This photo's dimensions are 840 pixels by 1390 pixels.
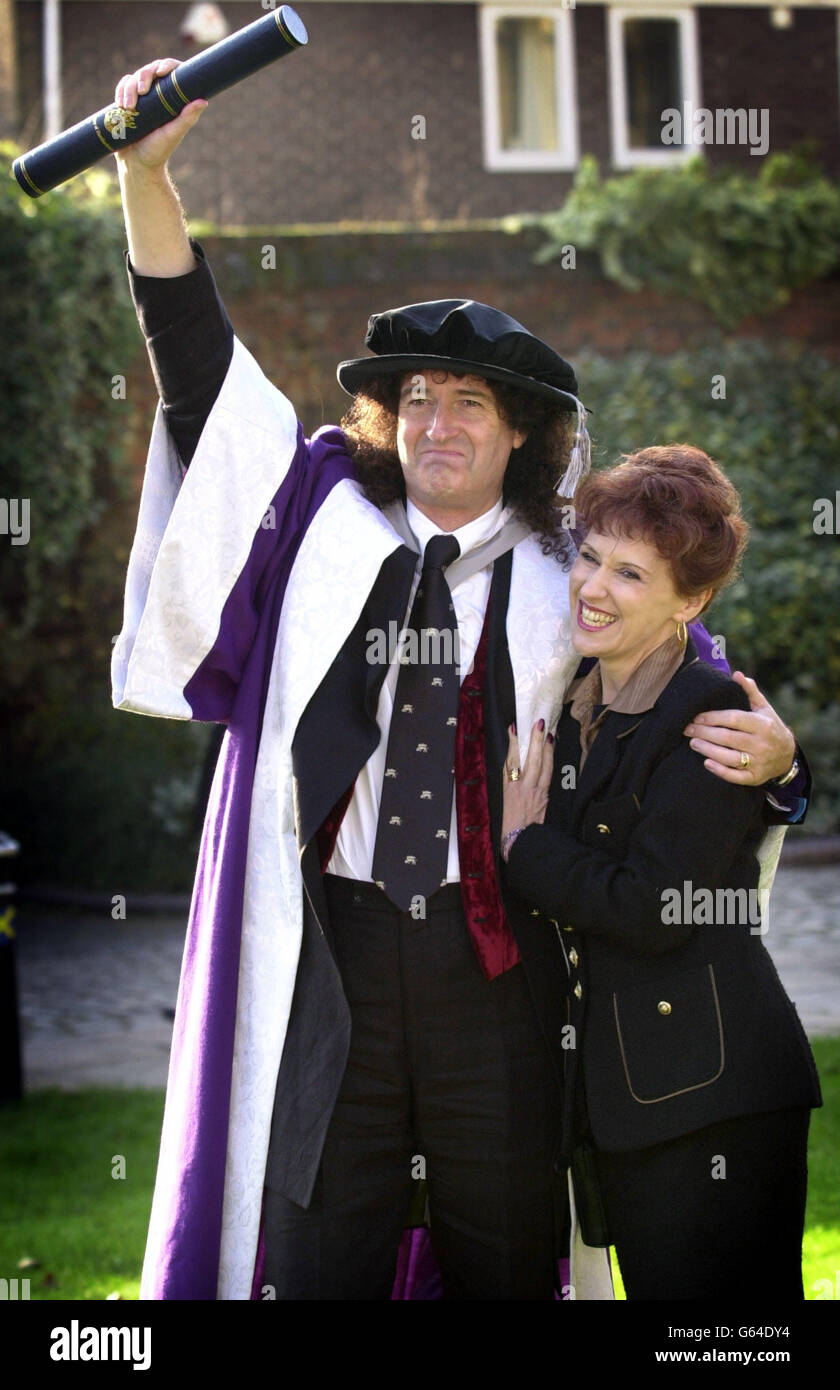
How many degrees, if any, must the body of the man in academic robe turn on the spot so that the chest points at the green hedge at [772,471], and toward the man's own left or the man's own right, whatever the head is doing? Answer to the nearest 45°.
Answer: approximately 180°

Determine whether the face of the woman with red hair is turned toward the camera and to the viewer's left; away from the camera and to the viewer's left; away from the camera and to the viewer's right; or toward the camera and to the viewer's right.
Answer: toward the camera and to the viewer's left

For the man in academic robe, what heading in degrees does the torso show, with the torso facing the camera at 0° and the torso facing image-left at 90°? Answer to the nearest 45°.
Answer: approximately 0°

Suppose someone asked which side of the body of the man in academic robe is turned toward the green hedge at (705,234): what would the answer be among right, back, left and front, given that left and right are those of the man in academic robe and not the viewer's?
back

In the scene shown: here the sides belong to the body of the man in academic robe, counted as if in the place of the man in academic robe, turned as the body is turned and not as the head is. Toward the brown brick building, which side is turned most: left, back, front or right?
back
